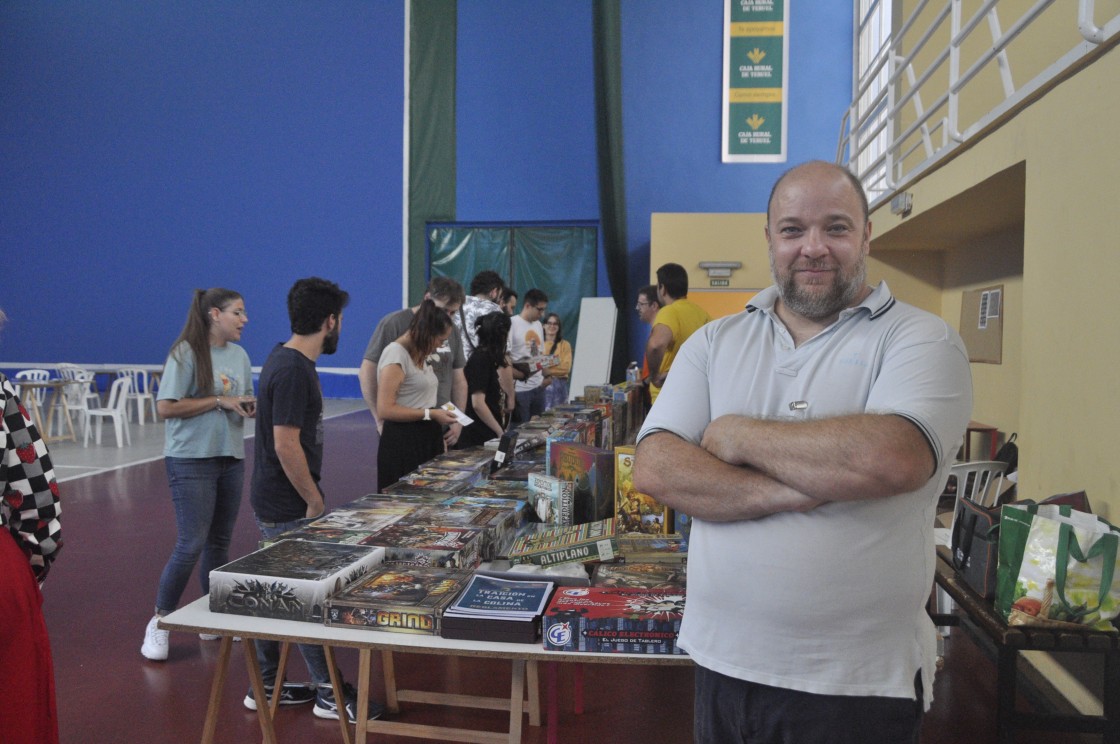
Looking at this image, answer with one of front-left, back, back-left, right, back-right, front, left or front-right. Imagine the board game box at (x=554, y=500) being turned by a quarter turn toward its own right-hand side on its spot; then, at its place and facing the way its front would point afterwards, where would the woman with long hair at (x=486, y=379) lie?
front-right

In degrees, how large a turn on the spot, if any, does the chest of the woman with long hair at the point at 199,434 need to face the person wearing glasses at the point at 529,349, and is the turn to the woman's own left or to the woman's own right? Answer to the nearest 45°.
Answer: approximately 90° to the woman's own left

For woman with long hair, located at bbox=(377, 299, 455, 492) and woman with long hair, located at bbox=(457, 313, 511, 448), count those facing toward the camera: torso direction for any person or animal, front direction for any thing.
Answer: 0

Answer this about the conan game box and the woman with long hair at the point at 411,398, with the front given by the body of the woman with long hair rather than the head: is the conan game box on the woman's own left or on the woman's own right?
on the woman's own right

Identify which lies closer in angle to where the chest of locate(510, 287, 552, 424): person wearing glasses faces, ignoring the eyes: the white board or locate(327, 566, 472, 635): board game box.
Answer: the board game box

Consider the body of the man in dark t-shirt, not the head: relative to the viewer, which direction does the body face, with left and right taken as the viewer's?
facing to the right of the viewer

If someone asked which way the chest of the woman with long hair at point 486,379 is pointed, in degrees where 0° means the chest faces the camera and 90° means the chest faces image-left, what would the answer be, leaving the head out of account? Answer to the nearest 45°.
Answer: approximately 270°

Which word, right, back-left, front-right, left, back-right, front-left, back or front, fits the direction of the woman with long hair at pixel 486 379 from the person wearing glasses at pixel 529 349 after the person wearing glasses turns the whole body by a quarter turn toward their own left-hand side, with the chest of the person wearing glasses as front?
back-right

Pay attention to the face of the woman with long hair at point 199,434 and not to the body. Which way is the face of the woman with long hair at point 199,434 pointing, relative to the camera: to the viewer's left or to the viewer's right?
to the viewer's right

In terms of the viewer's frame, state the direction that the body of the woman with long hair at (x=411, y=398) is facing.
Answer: to the viewer's right

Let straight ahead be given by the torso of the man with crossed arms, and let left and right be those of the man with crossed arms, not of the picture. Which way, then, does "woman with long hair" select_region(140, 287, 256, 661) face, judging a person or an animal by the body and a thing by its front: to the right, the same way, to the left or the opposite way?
to the left

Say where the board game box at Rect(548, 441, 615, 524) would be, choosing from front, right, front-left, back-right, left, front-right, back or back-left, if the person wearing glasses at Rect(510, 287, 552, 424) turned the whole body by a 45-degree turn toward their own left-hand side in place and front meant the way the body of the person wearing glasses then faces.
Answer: right
